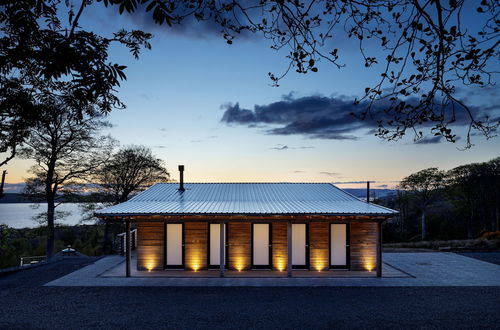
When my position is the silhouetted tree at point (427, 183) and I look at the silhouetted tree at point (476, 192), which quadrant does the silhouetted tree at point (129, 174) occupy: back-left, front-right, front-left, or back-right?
back-right

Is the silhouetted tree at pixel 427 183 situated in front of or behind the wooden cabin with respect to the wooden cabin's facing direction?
behind

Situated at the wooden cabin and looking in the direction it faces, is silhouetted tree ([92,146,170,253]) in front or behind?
behind

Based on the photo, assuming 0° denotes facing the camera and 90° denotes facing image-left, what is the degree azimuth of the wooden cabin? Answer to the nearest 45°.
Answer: approximately 0°

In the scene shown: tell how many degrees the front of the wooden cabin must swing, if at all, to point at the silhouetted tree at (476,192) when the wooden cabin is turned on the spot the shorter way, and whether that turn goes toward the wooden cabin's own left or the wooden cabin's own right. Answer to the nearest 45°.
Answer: approximately 135° to the wooden cabin's own left
